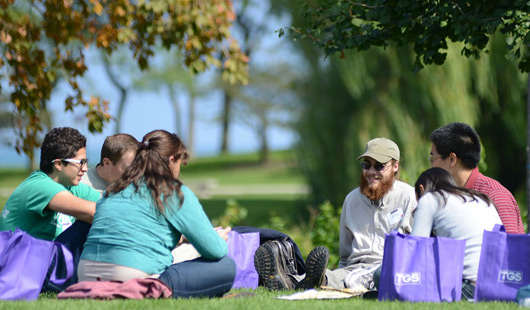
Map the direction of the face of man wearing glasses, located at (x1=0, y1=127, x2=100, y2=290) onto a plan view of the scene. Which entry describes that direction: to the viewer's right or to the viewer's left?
to the viewer's right

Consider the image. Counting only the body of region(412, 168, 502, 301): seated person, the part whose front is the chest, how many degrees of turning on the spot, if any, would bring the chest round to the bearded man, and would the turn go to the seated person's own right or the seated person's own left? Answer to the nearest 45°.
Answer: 0° — they already face them

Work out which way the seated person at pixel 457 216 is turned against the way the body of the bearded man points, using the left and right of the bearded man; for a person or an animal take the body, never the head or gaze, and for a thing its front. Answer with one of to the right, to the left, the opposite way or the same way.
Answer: to the right

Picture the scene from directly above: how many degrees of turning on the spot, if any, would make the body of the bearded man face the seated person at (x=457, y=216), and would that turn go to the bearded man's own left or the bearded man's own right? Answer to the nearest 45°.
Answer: approximately 90° to the bearded man's own left

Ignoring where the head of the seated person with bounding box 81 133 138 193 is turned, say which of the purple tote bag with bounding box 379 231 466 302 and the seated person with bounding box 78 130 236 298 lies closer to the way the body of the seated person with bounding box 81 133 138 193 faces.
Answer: the purple tote bag

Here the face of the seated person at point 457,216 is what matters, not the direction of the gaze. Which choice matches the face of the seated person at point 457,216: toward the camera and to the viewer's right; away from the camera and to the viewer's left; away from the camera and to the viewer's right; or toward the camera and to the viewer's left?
away from the camera and to the viewer's left

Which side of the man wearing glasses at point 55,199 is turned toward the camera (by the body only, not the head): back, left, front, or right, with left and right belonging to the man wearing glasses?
right

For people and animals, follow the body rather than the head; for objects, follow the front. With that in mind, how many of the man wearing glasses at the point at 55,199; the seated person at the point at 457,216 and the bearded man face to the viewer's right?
1

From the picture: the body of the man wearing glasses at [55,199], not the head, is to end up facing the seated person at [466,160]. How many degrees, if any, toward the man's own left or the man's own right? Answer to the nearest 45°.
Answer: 0° — they already face them

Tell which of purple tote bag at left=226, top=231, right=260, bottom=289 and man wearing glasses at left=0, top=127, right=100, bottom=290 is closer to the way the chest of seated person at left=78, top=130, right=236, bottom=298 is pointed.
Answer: the purple tote bag

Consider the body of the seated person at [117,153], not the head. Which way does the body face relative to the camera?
to the viewer's right

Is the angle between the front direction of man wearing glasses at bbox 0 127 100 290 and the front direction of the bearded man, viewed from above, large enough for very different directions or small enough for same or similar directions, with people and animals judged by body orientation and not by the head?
very different directions

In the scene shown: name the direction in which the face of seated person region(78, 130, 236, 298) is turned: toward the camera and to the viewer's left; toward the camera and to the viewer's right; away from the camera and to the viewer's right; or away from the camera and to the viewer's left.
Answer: away from the camera and to the viewer's right

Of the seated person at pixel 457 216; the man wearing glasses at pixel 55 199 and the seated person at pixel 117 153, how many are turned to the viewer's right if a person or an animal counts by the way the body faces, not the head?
2

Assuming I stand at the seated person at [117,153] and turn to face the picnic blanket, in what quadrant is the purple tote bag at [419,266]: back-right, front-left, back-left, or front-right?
front-left
